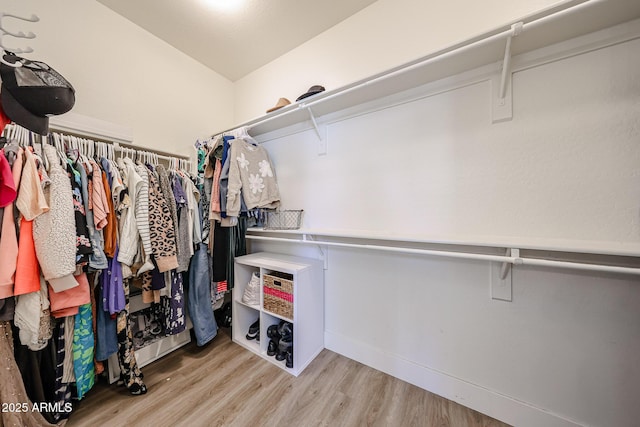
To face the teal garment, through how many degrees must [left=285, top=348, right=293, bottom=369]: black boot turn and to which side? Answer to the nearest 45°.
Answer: approximately 45° to its right

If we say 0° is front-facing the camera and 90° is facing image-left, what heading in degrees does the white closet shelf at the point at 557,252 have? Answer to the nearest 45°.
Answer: approximately 45°

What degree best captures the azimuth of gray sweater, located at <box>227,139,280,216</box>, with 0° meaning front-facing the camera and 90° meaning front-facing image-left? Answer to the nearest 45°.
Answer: approximately 315°
